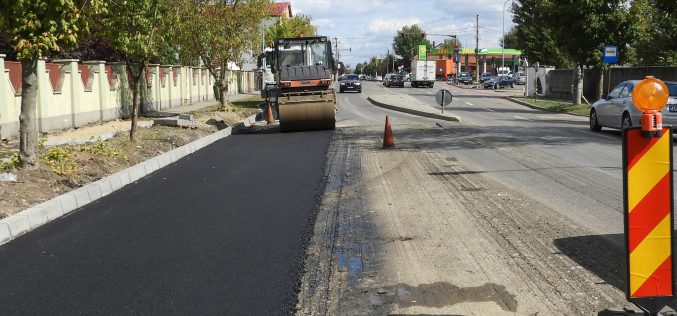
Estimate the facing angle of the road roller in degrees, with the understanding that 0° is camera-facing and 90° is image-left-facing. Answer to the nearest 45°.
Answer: approximately 0°

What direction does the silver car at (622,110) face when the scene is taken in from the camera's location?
facing away from the viewer and to the left of the viewer

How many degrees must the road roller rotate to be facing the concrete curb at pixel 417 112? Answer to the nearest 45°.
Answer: approximately 135° to its left

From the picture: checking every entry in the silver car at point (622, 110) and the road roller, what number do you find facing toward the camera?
1

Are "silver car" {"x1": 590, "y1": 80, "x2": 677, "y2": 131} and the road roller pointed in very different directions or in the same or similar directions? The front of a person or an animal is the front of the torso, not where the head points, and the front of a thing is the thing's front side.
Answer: very different directions

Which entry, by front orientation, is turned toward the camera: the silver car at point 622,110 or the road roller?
the road roller

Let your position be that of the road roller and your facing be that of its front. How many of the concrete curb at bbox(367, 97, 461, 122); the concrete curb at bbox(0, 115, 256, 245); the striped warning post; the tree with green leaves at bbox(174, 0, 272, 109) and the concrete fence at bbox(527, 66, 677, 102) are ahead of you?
2

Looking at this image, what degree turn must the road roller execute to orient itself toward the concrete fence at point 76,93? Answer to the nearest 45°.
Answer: approximately 90° to its right

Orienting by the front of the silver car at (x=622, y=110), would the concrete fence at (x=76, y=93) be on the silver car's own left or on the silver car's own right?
on the silver car's own left

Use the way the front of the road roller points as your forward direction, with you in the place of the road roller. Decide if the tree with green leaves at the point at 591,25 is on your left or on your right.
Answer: on your left
